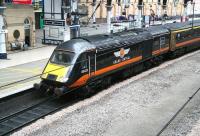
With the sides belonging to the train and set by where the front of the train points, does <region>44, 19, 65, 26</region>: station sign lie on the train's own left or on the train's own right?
on the train's own right

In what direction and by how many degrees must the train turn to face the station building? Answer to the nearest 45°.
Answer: approximately 90° to its right

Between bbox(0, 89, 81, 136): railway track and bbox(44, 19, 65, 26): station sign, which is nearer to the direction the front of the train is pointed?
the railway track

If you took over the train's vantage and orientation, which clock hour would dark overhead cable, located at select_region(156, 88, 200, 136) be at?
The dark overhead cable is roughly at 9 o'clock from the train.

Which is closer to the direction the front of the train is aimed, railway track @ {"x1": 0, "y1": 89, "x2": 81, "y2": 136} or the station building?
the railway track

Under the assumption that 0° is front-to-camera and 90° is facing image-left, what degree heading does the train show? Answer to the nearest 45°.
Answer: approximately 45°

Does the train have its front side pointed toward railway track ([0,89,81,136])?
yes
